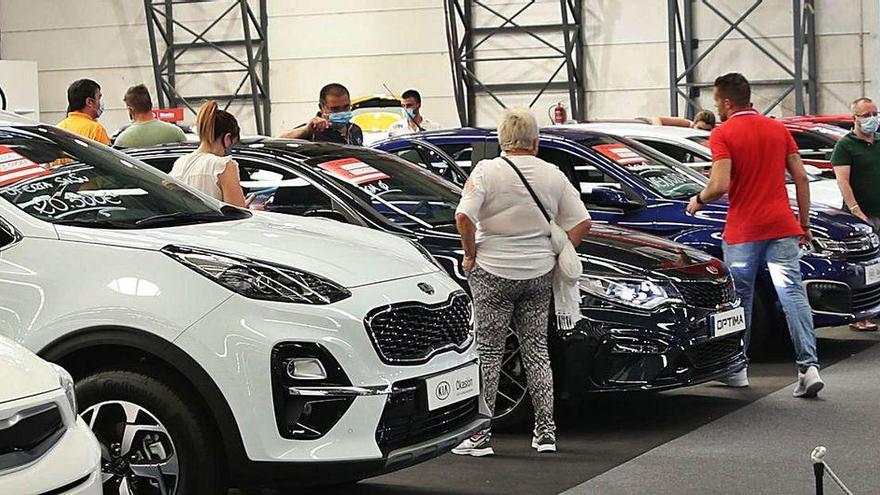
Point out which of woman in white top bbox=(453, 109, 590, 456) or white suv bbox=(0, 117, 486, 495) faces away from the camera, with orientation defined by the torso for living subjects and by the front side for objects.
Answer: the woman in white top

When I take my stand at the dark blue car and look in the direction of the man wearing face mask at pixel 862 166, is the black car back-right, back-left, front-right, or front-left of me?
back-right

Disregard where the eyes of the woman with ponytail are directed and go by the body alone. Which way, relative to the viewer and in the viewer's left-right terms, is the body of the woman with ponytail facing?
facing away from the viewer and to the right of the viewer

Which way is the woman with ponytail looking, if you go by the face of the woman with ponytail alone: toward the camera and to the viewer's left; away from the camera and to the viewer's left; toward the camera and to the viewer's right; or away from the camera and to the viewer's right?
away from the camera and to the viewer's right

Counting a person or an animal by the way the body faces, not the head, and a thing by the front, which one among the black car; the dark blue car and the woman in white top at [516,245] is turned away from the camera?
the woman in white top

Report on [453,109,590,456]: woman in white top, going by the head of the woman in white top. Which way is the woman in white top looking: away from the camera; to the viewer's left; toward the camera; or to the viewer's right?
away from the camera
